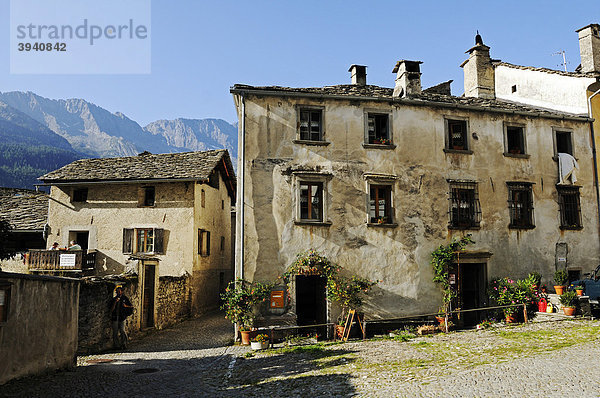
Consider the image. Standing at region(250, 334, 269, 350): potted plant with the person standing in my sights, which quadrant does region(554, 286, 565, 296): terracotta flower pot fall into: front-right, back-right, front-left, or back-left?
back-right

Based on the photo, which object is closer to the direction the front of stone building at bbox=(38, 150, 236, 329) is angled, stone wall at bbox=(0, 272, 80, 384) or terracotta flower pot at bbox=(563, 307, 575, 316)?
the stone wall

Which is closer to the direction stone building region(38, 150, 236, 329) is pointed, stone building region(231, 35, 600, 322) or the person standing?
the person standing

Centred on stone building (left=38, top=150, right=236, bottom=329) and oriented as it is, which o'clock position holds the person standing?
The person standing is roughly at 12 o'clock from the stone building.

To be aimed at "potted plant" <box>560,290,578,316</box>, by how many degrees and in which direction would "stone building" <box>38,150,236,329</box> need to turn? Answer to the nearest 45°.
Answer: approximately 45° to its left

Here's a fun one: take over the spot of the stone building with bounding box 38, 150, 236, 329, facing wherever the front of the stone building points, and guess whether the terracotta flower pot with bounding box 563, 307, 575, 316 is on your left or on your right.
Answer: on your left

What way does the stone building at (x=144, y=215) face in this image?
toward the camera

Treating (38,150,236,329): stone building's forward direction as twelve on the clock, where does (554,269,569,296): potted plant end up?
The potted plant is roughly at 10 o'clock from the stone building.

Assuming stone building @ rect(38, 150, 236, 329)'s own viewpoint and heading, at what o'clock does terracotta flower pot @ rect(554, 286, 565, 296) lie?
The terracotta flower pot is roughly at 10 o'clock from the stone building.
